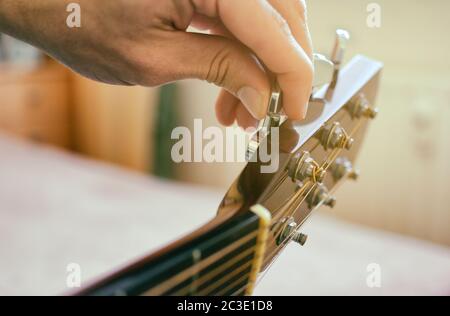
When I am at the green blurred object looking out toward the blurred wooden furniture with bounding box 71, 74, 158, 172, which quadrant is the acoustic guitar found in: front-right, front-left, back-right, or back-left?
back-left

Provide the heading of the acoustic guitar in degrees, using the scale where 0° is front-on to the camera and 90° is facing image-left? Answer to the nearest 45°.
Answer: approximately 315°

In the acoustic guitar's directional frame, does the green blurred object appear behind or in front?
behind

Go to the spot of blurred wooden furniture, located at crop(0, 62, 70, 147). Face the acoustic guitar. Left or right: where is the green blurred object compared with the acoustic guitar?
left

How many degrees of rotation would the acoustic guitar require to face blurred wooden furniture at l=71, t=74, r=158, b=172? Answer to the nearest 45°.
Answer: approximately 135° to its left

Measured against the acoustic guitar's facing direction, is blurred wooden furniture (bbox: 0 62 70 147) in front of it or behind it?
behind
